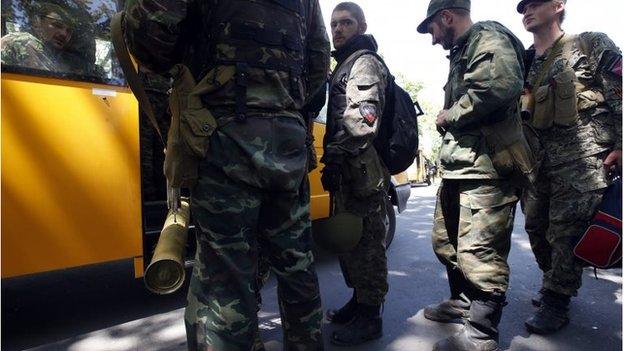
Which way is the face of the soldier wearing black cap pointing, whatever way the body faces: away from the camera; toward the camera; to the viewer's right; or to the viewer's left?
to the viewer's left

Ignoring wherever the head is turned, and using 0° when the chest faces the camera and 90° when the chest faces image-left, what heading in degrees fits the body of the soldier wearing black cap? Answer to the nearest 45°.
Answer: approximately 90°

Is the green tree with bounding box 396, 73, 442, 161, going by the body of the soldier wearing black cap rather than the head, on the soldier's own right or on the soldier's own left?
on the soldier's own right

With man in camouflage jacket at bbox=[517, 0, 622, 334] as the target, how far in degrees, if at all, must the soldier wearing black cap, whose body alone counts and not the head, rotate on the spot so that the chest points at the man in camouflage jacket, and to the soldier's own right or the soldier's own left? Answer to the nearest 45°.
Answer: approximately 135° to the soldier's own right

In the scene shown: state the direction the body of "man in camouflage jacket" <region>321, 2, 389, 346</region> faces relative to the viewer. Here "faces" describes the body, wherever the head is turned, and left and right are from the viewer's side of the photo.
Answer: facing to the left of the viewer

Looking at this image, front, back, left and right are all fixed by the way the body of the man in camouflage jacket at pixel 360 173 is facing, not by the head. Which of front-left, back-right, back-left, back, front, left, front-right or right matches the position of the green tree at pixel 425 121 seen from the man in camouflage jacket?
right

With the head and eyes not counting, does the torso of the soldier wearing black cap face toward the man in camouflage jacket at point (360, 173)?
yes

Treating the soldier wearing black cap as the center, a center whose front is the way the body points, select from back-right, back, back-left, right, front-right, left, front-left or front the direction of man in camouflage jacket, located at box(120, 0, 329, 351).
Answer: front-left

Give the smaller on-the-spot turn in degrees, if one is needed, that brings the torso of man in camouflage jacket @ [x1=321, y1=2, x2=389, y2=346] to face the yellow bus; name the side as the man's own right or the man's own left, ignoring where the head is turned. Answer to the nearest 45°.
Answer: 0° — they already face it

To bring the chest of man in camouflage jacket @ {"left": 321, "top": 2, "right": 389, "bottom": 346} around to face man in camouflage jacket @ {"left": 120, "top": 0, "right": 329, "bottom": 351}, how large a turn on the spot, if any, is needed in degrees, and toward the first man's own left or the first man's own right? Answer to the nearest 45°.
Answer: approximately 45° to the first man's own left

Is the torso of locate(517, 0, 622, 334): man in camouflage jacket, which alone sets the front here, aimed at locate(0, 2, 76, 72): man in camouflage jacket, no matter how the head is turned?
yes
